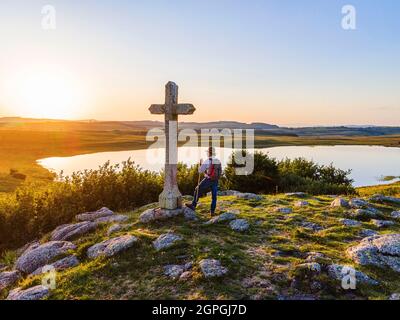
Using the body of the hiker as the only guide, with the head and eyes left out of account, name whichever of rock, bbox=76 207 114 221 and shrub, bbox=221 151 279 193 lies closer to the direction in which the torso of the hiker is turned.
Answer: the rock

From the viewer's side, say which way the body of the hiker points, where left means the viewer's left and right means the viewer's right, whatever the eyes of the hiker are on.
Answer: facing away from the viewer and to the left of the viewer

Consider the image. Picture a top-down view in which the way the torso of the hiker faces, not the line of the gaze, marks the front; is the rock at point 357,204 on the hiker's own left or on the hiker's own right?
on the hiker's own right

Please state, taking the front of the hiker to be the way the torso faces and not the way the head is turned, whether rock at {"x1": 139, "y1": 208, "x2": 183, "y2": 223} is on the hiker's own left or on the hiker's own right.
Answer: on the hiker's own left

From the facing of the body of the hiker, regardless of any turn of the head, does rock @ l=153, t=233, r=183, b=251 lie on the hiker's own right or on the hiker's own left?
on the hiker's own left

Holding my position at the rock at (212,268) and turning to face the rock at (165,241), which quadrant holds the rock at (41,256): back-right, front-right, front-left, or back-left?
front-left

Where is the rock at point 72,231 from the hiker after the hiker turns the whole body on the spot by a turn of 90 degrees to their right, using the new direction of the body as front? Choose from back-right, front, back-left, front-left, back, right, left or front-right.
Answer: back-left

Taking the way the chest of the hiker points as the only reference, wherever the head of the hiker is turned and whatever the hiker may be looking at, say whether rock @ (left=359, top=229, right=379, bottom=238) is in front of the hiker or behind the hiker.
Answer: behind

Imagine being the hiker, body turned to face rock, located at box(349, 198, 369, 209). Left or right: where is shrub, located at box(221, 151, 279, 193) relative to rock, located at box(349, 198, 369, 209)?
left

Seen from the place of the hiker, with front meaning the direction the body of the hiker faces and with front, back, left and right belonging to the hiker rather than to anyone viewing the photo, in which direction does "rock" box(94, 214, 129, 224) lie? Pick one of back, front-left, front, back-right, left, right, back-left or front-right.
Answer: front-left

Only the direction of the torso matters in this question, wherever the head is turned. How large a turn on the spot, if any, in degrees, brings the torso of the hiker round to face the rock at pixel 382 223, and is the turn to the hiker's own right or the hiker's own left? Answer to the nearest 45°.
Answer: approximately 135° to the hiker's own right
